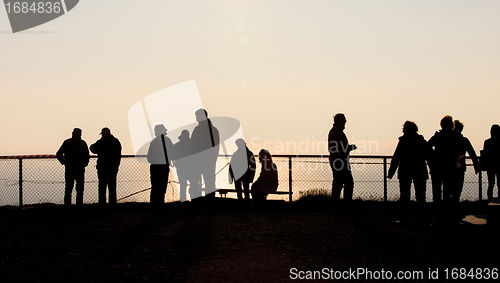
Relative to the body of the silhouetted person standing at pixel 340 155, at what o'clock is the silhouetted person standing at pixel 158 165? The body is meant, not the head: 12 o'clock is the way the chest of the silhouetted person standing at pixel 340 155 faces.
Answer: the silhouetted person standing at pixel 158 165 is roughly at 6 o'clock from the silhouetted person standing at pixel 340 155.

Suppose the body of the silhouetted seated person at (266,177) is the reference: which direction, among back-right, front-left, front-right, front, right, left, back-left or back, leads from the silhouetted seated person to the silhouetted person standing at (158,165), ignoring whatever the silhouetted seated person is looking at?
front-left

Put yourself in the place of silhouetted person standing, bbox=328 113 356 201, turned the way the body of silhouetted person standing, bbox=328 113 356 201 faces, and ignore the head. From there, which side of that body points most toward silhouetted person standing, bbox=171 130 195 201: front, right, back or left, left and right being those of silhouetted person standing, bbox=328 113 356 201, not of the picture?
back

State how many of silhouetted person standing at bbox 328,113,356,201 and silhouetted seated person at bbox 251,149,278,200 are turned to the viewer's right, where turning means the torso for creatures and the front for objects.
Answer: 1

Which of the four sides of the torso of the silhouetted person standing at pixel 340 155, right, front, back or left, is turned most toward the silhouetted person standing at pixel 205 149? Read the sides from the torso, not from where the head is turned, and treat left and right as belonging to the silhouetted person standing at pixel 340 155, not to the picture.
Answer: back

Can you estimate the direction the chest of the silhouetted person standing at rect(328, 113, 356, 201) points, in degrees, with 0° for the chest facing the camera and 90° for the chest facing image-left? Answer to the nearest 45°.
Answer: approximately 270°

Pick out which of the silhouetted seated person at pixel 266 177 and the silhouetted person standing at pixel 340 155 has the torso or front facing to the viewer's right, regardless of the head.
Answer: the silhouetted person standing

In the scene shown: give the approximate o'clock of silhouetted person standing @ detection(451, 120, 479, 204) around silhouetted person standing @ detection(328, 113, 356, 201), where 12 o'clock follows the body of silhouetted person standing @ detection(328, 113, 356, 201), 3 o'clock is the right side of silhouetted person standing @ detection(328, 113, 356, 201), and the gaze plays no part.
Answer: silhouetted person standing @ detection(451, 120, 479, 204) is roughly at 1 o'clock from silhouetted person standing @ detection(328, 113, 356, 201).

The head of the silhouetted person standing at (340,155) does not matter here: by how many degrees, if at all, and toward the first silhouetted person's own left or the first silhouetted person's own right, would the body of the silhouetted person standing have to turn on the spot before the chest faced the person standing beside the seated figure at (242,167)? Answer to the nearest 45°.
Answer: approximately 135° to the first silhouetted person's own left

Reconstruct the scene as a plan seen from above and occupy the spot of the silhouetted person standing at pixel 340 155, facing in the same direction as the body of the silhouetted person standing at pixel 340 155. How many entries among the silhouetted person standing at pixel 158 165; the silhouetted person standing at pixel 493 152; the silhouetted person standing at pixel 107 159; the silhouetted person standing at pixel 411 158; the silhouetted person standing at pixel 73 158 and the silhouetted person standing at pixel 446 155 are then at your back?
3

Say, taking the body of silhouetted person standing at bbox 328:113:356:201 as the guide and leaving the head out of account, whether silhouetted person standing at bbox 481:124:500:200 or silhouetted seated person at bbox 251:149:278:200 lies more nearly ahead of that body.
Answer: the silhouetted person standing
